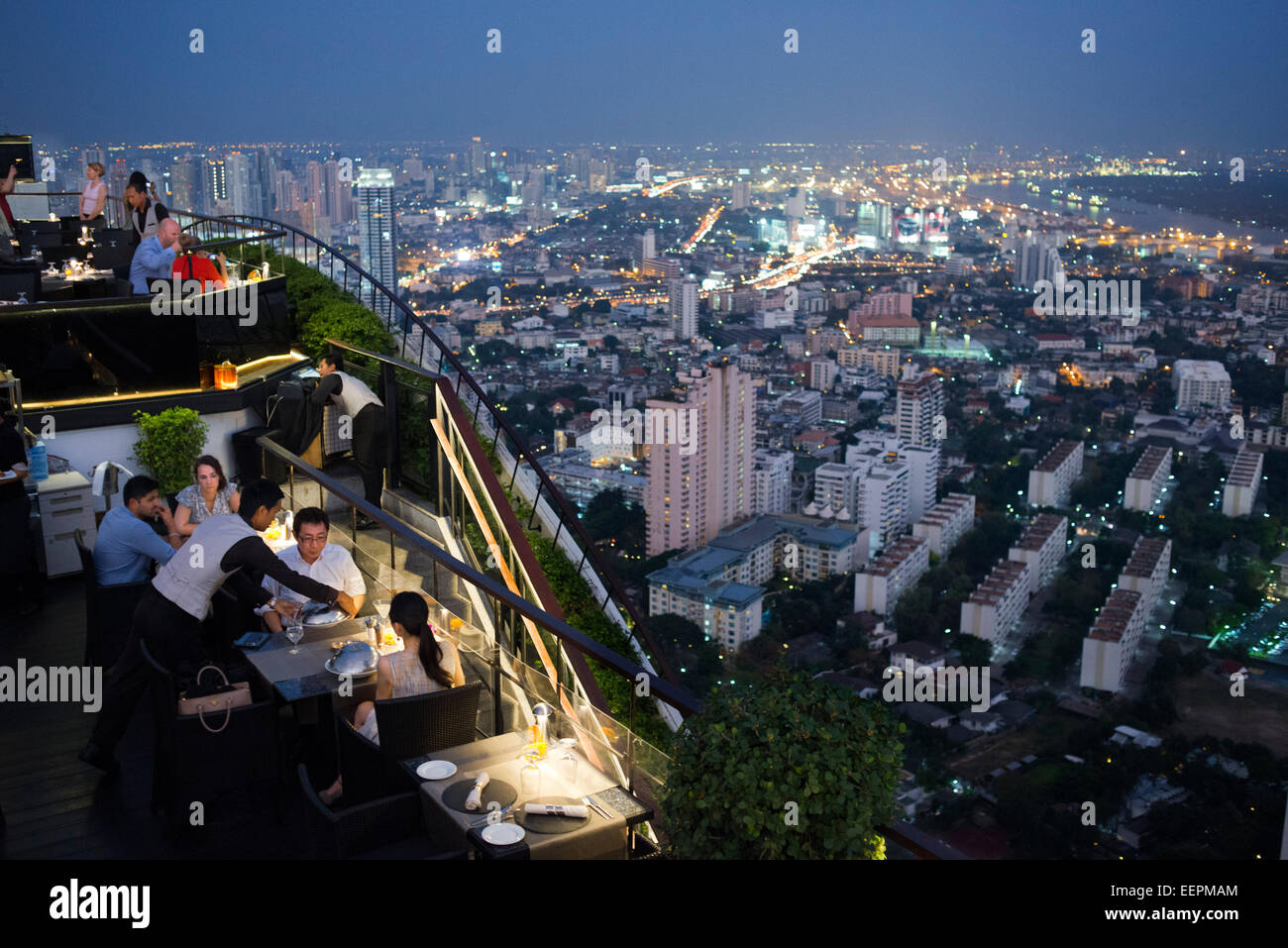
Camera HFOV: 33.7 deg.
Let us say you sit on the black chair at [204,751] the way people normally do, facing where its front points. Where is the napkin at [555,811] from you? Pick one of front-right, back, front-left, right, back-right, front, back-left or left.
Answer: right

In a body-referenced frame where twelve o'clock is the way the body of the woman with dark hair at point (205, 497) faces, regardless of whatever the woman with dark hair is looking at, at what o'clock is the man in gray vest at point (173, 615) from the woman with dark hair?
The man in gray vest is roughly at 12 o'clock from the woman with dark hair.

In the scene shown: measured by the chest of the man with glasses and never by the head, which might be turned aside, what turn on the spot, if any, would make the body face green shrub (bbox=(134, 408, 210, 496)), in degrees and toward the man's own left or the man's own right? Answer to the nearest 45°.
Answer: approximately 180°

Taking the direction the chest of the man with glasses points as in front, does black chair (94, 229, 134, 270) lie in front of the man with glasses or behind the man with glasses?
behind

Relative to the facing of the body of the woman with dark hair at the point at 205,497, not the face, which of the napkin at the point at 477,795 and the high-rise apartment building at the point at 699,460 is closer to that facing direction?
the napkin

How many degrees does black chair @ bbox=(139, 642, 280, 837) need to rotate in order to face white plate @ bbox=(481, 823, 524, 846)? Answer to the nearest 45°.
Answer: approximately 90° to its right

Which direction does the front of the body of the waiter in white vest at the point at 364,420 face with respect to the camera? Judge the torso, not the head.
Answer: to the viewer's left

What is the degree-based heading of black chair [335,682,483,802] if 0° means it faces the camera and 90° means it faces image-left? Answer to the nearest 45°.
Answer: approximately 135°

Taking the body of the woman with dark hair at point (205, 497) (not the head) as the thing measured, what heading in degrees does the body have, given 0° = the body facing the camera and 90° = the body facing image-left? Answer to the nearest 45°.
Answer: approximately 0°

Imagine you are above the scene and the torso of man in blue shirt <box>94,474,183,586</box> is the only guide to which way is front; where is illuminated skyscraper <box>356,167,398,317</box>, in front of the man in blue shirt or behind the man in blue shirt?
in front
